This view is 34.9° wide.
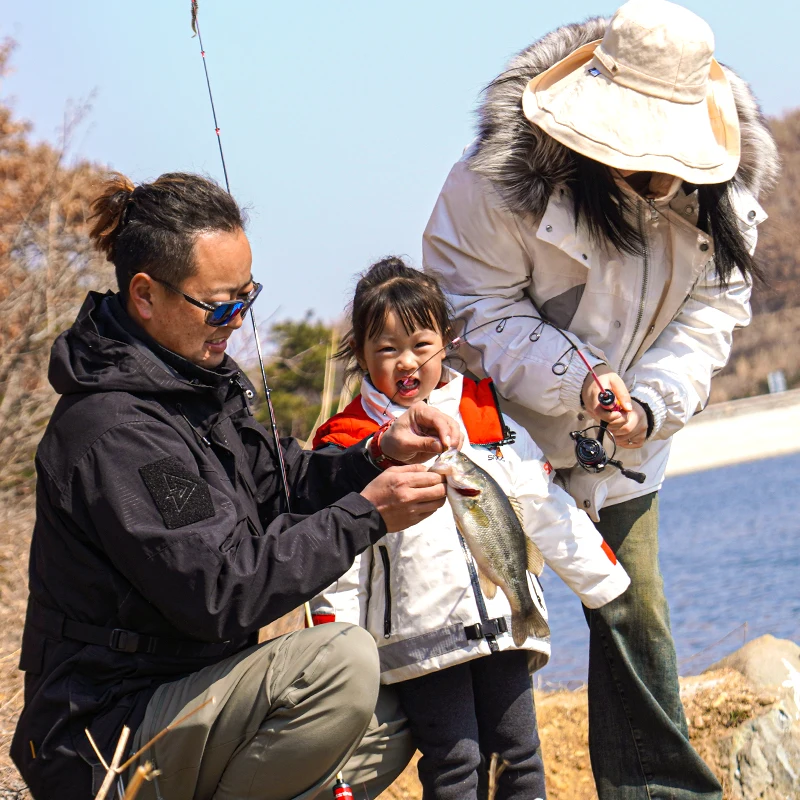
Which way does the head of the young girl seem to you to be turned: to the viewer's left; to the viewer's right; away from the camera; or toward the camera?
toward the camera

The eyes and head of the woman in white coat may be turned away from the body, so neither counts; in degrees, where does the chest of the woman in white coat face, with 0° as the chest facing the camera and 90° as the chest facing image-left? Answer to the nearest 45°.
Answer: approximately 0°

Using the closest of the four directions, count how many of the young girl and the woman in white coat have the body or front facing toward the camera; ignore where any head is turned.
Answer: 2

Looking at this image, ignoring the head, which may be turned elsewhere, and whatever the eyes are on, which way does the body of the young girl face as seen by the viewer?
toward the camera

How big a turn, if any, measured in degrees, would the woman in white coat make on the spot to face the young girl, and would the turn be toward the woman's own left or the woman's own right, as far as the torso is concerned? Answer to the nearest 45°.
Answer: approximately 45° to the woman's own right

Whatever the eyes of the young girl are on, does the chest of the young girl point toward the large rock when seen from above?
no

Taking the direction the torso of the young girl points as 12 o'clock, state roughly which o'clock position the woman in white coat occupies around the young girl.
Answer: The woman in white coat is roughly at 8 o'clock from the young girl.

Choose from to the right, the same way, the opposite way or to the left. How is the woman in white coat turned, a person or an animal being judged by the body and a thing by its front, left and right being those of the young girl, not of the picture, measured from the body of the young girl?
the same way
